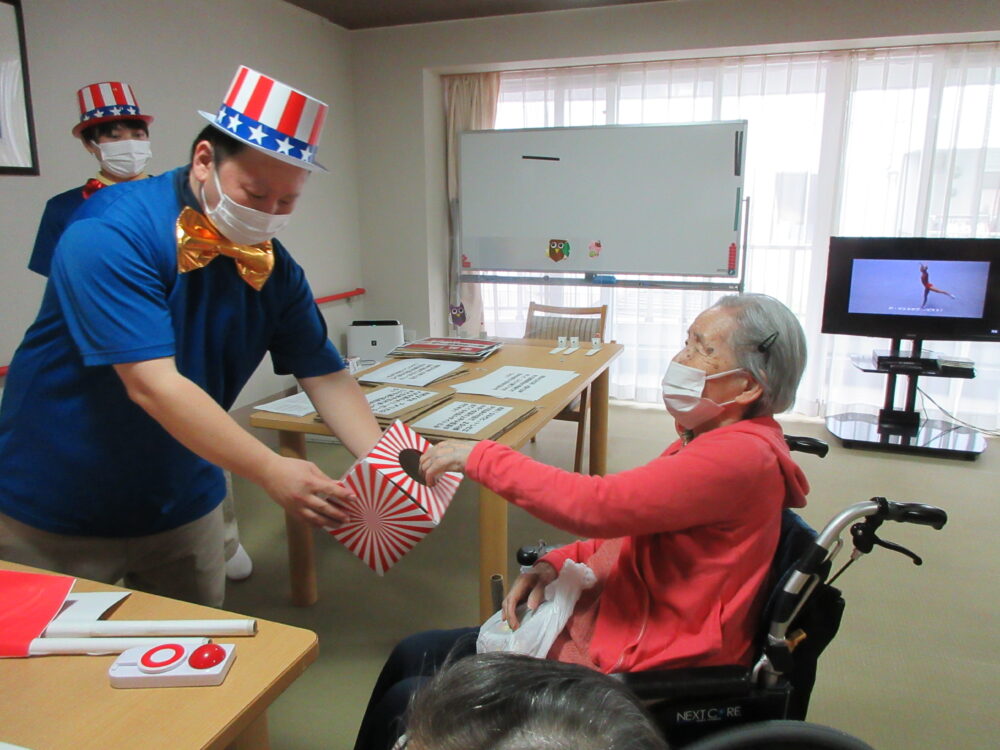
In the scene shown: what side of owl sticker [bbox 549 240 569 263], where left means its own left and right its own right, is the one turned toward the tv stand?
left

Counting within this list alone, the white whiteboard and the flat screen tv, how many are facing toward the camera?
2

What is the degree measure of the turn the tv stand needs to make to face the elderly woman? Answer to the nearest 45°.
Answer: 0° — it already faces them

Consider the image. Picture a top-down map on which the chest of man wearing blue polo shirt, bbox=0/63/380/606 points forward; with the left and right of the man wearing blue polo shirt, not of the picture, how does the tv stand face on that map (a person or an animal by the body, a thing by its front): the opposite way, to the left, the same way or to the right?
to the right

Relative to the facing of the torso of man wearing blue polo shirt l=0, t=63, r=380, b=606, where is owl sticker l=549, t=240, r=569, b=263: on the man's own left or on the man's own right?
on the man's own left

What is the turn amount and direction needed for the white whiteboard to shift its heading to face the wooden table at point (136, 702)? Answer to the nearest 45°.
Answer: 0° — it already faces it

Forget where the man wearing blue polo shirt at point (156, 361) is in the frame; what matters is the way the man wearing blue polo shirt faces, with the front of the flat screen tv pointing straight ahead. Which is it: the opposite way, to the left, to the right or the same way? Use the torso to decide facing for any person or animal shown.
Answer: to the left

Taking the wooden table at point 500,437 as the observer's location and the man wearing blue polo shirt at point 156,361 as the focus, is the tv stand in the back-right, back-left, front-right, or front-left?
back-left

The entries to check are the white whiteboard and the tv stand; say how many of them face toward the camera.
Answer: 2

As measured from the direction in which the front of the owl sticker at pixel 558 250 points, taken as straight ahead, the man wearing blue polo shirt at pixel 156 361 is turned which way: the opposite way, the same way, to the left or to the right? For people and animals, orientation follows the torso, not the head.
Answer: to the left

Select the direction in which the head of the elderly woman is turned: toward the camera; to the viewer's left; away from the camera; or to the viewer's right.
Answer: to the viewer's left

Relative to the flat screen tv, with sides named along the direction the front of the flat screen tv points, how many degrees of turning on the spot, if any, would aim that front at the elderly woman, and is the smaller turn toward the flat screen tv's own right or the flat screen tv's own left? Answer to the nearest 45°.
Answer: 0° — it already faces them
